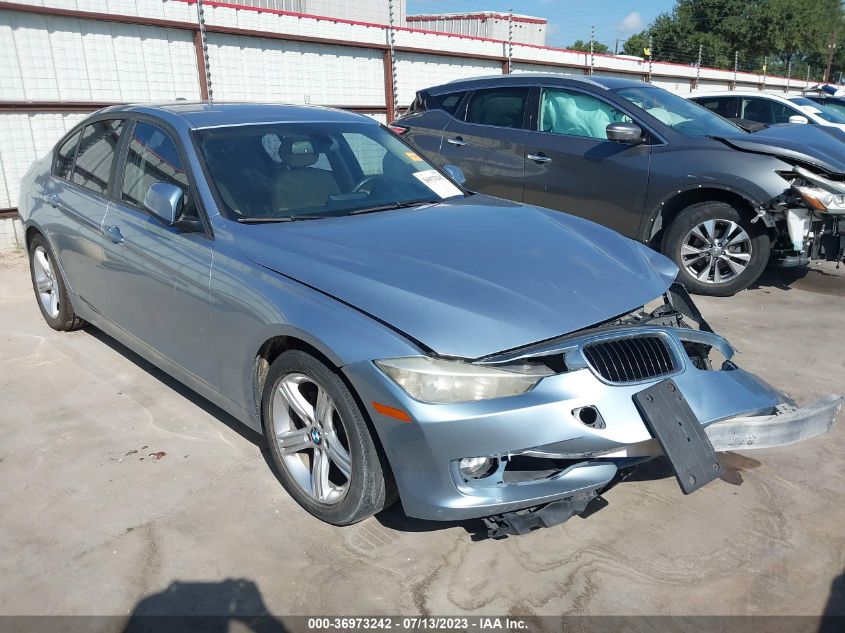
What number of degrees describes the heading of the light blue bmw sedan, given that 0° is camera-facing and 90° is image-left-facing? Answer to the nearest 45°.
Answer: approximately 315°

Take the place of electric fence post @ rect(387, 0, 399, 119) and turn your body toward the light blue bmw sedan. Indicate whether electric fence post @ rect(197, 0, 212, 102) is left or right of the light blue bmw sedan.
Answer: right

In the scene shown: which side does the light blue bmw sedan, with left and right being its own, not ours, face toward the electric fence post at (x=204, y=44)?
back

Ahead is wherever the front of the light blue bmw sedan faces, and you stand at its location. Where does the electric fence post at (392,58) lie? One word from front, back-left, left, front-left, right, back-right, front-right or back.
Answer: back-left

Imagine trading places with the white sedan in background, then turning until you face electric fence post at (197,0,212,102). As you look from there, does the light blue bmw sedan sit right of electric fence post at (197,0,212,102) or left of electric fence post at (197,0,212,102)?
left

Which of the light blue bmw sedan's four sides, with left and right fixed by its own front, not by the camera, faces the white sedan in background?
left
